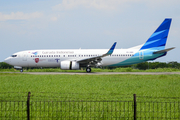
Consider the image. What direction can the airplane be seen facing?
to the viewer's left
